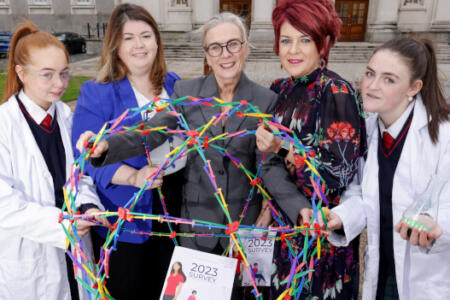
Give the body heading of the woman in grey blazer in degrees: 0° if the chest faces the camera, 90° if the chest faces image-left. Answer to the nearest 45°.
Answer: approximately 0°

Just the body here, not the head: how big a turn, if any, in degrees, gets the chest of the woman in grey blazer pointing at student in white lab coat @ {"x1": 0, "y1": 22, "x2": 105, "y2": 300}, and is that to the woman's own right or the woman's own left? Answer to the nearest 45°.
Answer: approximately 90° to the woman's own right

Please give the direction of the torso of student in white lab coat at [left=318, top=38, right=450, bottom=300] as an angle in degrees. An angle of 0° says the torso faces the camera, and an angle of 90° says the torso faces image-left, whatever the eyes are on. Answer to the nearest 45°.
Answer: approximately 45°

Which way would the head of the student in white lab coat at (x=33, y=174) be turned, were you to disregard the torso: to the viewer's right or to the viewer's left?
to the viewer's right
